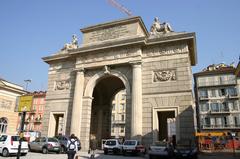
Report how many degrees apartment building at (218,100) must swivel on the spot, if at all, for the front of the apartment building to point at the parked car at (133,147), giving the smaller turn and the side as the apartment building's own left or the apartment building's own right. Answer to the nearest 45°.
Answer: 0° — it already faces it

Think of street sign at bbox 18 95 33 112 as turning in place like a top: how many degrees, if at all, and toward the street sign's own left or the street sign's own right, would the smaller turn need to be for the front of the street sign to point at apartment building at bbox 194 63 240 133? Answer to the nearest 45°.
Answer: approximately 135° to the street sign's own left

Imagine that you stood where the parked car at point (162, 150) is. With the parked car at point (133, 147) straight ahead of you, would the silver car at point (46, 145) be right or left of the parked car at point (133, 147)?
left

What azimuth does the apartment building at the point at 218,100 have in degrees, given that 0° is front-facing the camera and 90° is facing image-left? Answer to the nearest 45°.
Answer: approximately 0°

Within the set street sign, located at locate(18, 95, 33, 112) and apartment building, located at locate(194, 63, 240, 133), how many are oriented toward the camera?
2

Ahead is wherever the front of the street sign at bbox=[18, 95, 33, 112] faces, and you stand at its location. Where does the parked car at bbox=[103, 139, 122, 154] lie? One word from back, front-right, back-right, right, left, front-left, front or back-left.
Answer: back-left

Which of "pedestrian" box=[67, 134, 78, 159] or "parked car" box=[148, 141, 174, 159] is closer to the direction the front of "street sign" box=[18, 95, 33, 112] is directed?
the pedestrian
